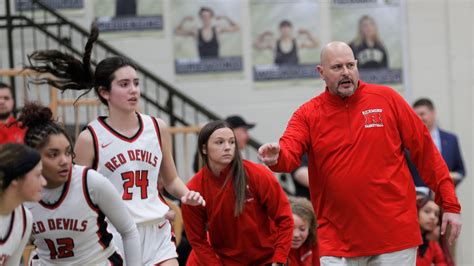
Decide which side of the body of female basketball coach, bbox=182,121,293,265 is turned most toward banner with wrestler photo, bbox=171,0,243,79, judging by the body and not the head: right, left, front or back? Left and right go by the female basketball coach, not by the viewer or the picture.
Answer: back

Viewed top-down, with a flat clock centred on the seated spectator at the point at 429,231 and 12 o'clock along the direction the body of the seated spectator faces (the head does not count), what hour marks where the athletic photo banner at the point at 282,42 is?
The athletic photo banner is roughly at 5 o'clock from the seated spectator.

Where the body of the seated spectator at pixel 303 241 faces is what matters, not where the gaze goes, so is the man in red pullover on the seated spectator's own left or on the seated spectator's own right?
on the seated spectator's own left

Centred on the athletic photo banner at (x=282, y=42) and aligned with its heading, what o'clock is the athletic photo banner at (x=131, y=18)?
the athletic photo banner at (x=131, y=18) is roughly at 3 o'clock from the athletic photo banner at (x=282, y=42).
